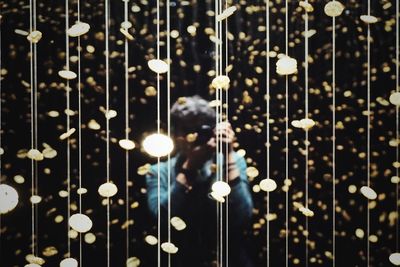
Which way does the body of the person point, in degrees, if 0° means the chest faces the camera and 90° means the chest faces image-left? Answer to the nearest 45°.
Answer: approximately 0°

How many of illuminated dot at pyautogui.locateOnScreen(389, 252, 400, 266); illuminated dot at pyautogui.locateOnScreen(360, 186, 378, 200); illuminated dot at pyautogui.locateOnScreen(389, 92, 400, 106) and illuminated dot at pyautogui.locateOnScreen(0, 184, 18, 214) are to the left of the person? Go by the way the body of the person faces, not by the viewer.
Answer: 3
